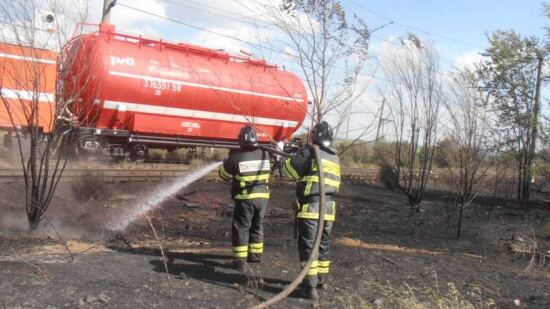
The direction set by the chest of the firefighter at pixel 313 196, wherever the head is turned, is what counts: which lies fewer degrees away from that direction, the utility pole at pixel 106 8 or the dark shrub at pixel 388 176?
the utility pole

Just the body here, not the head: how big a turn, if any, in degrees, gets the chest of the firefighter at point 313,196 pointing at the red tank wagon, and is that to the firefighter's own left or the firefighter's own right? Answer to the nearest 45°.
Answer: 0° — they already face it

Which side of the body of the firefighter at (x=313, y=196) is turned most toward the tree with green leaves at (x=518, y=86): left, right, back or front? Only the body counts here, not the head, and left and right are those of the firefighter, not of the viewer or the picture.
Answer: right

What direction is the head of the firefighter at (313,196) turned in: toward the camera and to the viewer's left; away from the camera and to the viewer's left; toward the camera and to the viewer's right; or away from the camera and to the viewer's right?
away from the camera and to the viewer's left

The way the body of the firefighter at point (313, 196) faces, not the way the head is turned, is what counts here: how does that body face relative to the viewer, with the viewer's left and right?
facing away from the viewer and to the left of the viewer
